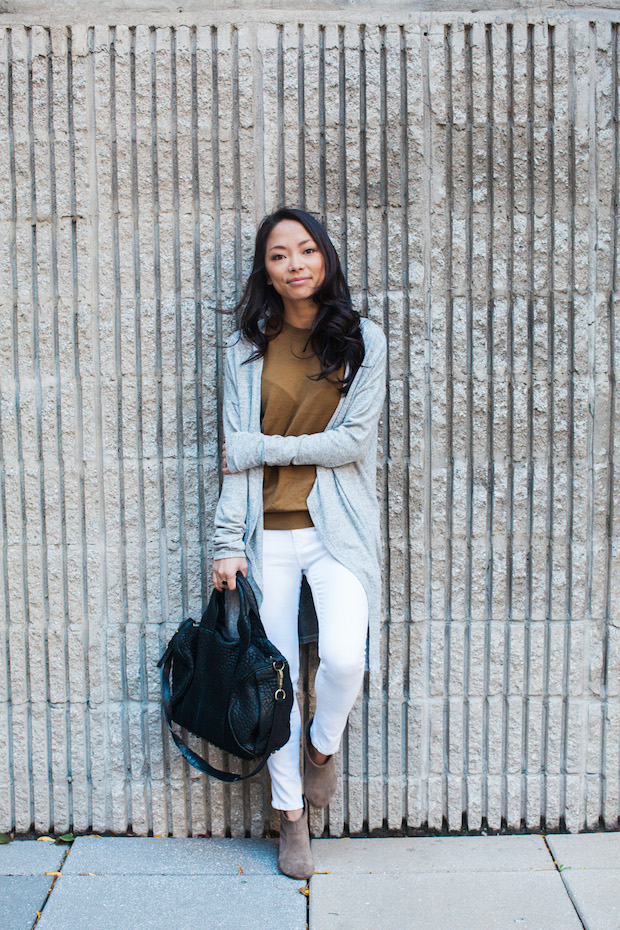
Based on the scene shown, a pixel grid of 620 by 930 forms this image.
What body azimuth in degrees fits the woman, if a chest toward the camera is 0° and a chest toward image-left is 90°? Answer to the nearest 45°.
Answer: approximately 0°
